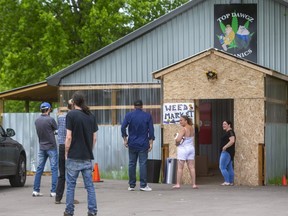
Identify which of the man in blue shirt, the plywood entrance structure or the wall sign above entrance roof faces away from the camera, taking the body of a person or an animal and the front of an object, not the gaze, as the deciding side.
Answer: the man in blue shirt

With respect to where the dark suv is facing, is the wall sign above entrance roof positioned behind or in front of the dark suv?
in front

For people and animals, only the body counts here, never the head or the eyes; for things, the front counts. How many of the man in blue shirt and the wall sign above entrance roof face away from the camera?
1

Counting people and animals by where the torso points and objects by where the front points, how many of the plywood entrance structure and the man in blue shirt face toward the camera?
1

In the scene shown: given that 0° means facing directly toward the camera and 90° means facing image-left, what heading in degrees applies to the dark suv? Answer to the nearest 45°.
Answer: approximately 225°

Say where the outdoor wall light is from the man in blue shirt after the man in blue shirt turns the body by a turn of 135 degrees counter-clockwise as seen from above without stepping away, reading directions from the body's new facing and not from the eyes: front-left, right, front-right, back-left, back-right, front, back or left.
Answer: back

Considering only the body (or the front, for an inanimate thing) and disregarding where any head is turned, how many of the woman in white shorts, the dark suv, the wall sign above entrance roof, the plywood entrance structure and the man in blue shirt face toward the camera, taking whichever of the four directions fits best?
2

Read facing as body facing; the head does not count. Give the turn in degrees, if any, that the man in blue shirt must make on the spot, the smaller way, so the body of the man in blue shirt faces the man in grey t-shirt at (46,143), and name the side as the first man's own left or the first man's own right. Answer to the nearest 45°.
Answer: approximately 135° to the first man's own left

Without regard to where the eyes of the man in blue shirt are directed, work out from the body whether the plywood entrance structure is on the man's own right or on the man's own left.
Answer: on the man's own right

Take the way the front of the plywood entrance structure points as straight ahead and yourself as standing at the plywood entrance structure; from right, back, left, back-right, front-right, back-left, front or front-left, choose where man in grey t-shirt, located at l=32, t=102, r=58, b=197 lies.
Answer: front-right

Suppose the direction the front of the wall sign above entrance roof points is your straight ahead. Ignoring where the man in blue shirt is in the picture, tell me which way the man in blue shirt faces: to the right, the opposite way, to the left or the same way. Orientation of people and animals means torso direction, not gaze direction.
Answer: the opposite way

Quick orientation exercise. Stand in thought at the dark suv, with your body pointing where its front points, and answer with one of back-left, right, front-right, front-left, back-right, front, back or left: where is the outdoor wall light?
front-right

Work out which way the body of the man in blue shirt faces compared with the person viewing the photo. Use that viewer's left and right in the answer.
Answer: facing away from the viewer

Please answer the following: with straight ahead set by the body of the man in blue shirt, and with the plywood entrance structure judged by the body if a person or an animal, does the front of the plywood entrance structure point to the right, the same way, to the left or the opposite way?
the opposite way

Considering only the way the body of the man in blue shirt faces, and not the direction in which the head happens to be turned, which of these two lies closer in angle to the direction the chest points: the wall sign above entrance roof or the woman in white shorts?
the wall sign above entrance roof

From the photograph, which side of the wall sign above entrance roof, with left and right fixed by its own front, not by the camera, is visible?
front
